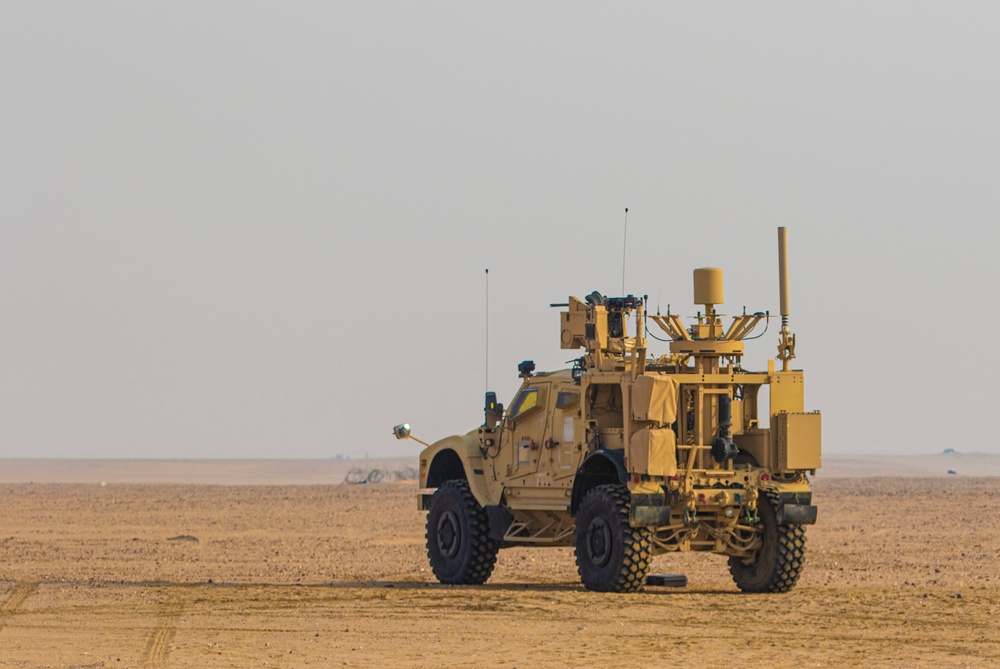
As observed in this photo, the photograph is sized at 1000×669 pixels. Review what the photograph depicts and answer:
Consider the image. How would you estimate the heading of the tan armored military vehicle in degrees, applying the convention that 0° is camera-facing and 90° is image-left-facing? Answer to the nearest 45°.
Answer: approximately 135°
